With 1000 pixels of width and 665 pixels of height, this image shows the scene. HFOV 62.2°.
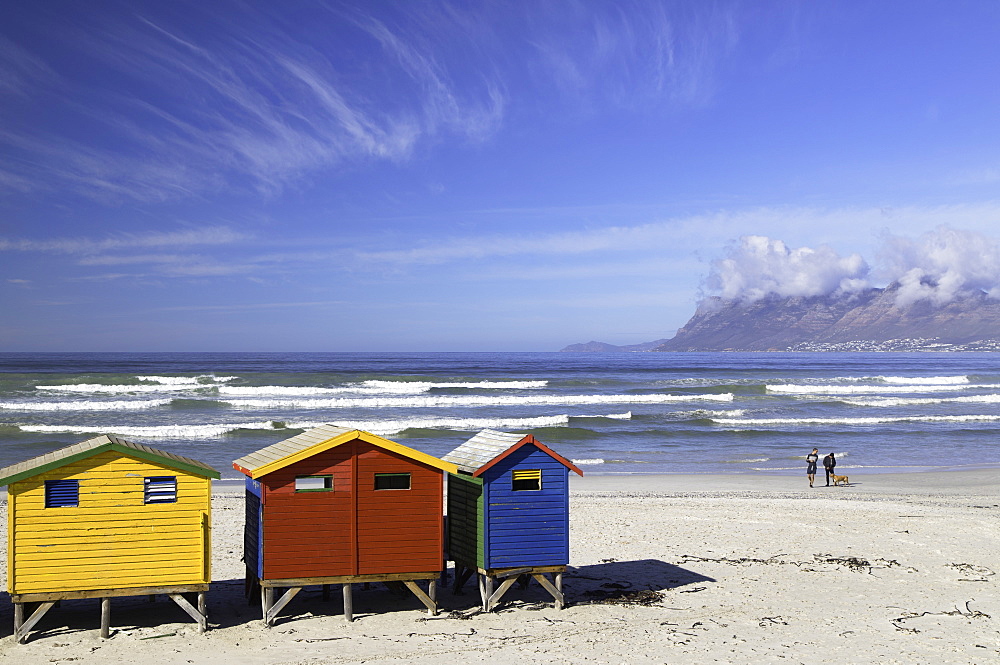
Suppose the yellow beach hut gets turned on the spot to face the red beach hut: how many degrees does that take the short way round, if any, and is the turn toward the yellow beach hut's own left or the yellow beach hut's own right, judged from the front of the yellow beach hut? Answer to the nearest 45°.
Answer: approximately 90° to the yellow beach hut's own right

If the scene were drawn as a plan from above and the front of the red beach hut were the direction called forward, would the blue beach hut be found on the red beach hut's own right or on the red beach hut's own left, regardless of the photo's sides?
on the red beach hut's own right

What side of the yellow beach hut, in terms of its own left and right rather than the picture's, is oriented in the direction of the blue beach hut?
right

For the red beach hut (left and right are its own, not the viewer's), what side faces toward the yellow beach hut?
left

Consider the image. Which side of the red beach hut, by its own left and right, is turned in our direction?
back
